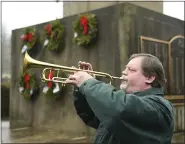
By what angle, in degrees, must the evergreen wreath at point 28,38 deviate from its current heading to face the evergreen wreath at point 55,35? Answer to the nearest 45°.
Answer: approximately 90° to its left

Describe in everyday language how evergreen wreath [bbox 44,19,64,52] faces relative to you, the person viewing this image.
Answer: facing the viewer and to the left of the viewer

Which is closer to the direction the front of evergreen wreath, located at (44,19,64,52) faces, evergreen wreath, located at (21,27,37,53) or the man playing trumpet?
the man playing trumpet

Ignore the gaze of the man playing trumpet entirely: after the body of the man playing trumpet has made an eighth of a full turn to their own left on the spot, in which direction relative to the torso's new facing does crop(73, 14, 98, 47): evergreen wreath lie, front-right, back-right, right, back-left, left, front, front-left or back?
back-right

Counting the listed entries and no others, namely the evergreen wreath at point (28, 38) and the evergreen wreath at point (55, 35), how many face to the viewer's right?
0

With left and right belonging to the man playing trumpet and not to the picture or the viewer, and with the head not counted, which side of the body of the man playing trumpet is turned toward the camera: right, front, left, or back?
left

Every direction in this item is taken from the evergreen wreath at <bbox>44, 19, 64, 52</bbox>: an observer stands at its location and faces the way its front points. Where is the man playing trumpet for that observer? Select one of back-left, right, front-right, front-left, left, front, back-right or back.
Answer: front-left

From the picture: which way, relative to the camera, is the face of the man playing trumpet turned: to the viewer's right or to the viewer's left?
to the viewer's left

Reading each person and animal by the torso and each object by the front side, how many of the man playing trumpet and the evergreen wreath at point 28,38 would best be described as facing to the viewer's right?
0

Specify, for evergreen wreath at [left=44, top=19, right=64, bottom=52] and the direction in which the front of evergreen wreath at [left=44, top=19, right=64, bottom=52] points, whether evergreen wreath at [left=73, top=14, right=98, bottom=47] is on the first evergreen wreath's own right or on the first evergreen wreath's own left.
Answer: on the first evergreen wreath's own left

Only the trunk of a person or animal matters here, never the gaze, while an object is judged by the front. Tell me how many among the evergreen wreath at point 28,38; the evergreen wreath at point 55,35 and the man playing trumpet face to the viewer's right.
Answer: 0
